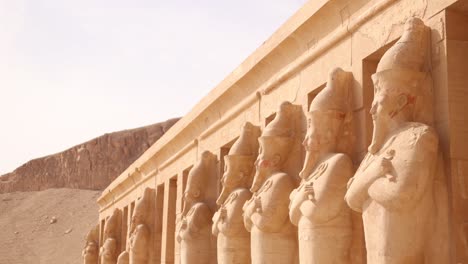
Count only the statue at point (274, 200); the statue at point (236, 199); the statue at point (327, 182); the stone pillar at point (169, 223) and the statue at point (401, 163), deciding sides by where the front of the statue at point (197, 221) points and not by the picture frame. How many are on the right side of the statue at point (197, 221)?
1

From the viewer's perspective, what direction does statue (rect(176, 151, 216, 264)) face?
to the viewer's left

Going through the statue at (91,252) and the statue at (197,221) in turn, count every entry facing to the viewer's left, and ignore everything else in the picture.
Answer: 2

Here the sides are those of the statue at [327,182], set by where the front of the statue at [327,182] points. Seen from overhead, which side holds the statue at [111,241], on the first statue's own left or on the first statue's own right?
on the first statue's own right

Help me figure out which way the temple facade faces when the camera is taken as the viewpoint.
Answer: facing the viewer and to the left of the viewer

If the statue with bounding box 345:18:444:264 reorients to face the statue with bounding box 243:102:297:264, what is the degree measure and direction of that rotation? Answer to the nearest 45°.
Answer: approximately 90° to its right

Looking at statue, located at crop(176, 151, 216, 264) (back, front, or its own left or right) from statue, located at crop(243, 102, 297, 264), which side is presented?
left

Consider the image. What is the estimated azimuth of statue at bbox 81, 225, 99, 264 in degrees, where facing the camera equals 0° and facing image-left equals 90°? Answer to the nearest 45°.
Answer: approximately 90°

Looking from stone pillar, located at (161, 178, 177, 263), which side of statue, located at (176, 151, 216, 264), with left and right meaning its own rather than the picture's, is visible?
right

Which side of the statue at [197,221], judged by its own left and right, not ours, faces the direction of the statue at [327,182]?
left
